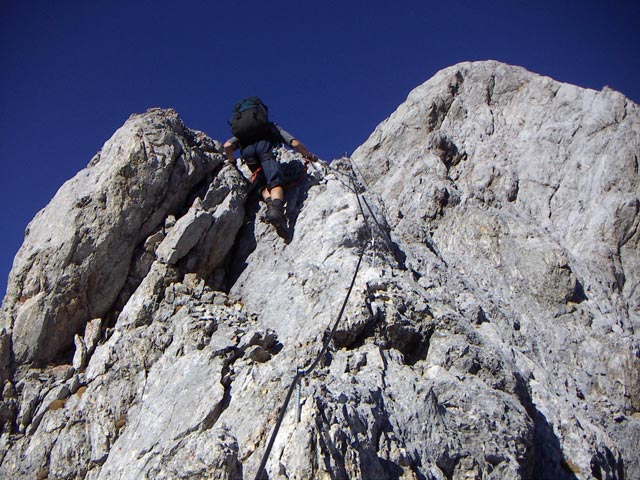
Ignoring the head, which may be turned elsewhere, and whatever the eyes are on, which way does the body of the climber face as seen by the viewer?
away from the camera
